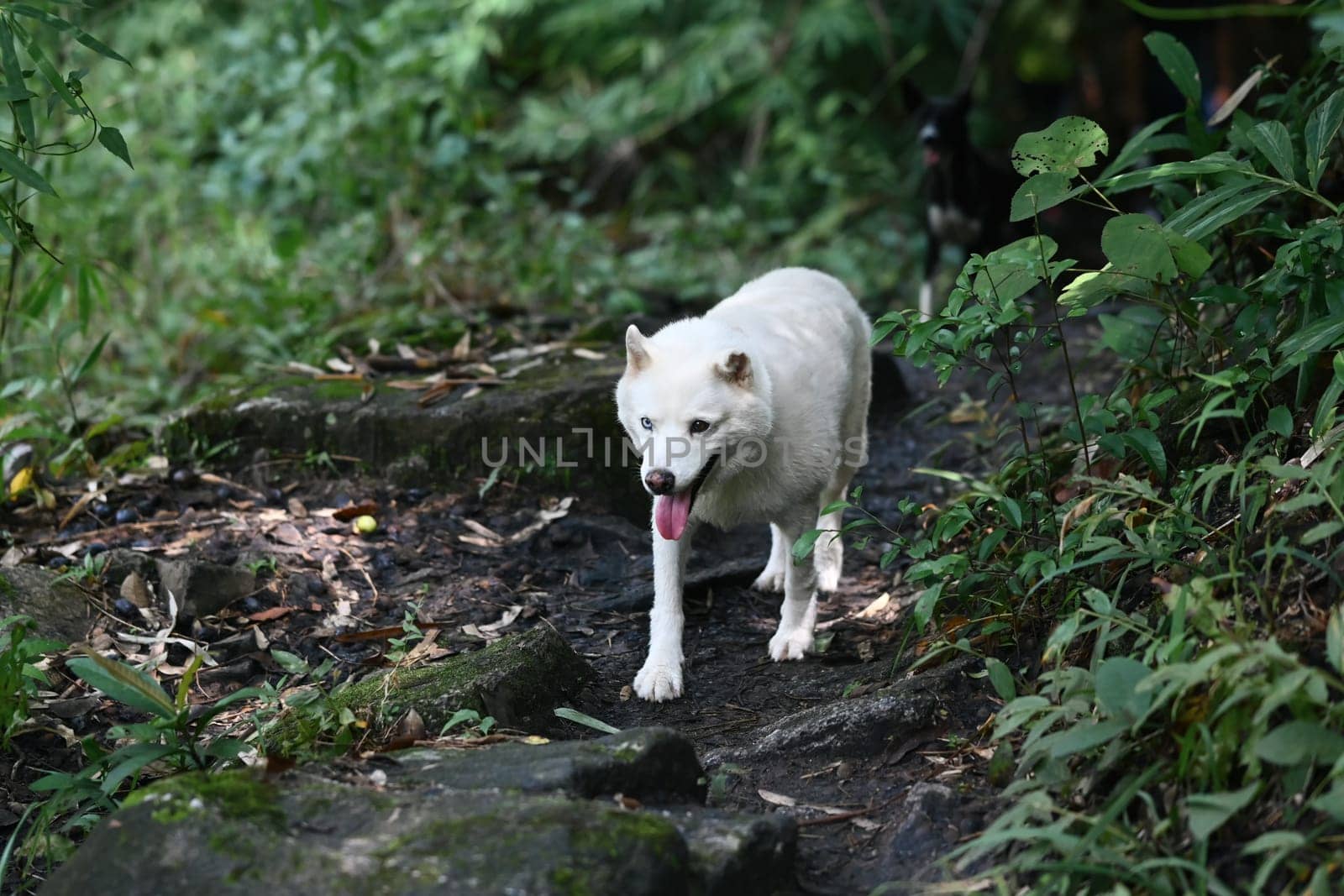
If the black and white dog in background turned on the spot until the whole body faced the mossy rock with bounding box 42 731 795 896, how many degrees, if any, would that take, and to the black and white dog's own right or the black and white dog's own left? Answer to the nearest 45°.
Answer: approximately 45° to the black and white dog's own left

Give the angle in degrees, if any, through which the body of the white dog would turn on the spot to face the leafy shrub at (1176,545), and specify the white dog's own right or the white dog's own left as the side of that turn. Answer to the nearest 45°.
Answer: approximately 90° to the white dog's own left

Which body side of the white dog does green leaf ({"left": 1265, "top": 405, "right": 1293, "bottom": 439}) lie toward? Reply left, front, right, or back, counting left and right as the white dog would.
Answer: left

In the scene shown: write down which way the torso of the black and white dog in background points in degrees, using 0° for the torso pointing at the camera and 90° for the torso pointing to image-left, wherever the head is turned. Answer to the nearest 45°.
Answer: approximately 45°

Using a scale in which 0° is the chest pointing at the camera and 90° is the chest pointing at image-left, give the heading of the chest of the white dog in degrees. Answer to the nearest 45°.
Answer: approximately 45°
